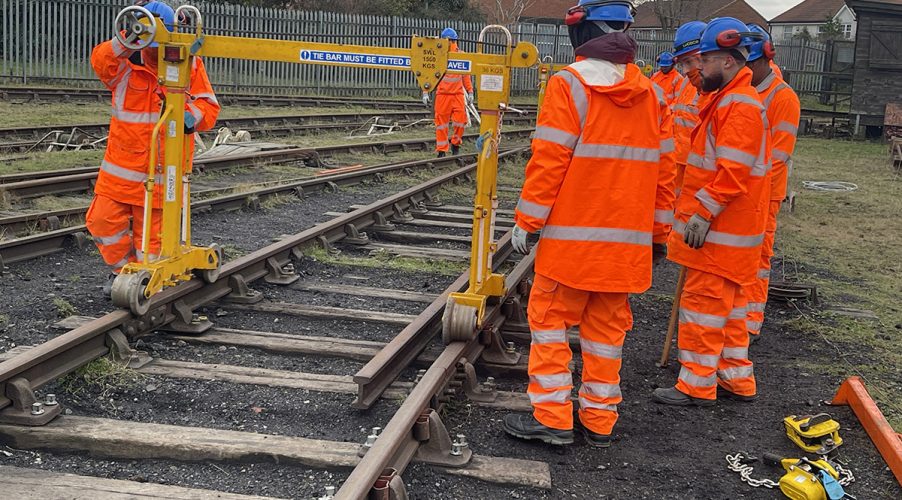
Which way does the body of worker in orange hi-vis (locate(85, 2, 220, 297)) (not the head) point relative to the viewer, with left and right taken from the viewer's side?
facing the viewer

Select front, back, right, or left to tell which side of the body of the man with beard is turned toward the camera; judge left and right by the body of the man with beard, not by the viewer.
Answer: left

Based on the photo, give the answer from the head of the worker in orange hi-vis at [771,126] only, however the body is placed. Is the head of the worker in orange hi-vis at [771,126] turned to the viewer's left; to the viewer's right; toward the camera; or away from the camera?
to the viewer's left

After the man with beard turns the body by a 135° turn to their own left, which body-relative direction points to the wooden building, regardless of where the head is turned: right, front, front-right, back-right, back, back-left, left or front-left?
back-left

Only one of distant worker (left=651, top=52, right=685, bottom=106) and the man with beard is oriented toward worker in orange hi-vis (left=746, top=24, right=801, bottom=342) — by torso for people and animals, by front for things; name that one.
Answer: the distant worker

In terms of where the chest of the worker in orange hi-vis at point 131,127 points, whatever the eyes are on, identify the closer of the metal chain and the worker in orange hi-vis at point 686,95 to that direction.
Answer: the metal chain

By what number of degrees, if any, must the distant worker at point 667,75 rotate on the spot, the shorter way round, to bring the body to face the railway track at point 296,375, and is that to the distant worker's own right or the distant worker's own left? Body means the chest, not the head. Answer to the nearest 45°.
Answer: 0° — they already face it

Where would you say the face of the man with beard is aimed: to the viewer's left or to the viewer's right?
to the viewer's left

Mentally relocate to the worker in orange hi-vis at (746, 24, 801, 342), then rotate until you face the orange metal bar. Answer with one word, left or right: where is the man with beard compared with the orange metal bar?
right

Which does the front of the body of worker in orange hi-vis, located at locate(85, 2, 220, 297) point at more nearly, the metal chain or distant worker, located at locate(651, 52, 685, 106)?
the metal chain

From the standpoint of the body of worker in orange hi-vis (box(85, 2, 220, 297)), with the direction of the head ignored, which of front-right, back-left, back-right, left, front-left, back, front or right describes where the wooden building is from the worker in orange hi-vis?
back-left

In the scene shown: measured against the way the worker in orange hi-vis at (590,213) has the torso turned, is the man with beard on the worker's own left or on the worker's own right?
on the worker's own right

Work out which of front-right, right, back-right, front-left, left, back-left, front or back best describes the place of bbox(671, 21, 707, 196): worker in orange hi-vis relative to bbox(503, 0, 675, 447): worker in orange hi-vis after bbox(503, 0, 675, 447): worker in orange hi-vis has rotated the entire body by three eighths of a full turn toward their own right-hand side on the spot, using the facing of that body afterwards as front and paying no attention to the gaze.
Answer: left

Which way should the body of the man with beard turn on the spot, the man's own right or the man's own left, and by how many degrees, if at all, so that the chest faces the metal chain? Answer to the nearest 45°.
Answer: approximately 90° to the man's own left
